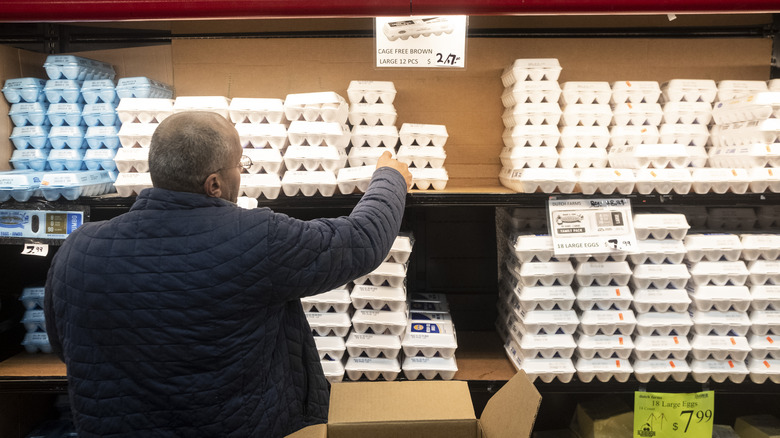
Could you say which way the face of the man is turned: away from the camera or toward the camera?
away from the camera

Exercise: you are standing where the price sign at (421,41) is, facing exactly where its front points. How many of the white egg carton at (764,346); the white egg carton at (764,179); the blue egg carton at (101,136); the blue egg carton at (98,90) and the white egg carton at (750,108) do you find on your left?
3

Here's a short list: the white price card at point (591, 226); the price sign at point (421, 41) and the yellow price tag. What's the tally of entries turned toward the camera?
3

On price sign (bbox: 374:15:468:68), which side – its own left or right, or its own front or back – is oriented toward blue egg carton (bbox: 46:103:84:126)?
right

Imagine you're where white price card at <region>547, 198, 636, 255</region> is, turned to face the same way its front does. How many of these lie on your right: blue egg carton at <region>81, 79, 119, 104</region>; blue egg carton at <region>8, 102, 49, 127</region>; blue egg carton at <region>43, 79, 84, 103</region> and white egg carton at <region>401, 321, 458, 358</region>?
4

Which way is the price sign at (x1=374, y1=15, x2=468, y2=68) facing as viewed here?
toward the camera

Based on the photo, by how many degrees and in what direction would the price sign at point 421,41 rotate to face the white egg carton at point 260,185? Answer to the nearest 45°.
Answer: approximately 90° to its right

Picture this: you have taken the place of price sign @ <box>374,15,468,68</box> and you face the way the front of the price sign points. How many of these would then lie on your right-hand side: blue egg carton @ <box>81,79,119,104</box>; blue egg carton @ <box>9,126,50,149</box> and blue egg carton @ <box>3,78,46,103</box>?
3

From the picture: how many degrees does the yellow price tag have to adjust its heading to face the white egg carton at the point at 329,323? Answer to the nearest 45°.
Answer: approximately 45° to its right

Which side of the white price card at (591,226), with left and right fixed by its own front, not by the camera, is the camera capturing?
front

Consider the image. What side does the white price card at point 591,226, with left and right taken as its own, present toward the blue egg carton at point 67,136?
right

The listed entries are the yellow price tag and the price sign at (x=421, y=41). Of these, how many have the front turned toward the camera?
2

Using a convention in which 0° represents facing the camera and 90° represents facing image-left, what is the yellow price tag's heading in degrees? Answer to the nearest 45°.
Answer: approximately 0°
